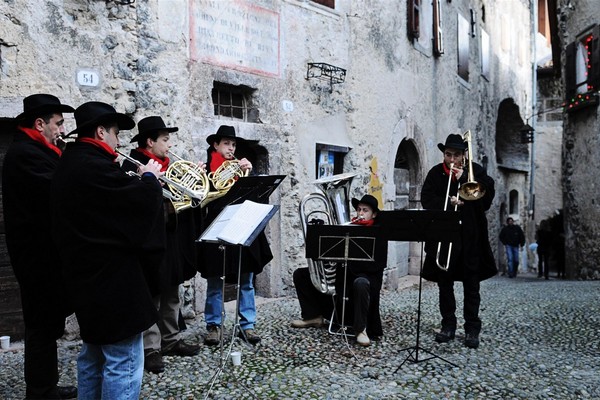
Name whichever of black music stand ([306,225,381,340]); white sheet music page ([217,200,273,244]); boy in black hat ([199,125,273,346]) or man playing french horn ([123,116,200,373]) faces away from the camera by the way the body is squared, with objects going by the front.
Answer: the black music stand

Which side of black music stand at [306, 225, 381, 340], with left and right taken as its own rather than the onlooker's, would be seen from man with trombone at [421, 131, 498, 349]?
right

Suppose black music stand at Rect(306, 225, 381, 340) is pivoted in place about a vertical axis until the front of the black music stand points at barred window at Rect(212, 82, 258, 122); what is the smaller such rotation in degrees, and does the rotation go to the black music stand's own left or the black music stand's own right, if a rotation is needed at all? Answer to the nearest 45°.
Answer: approximately 45° to the black music stand's own left

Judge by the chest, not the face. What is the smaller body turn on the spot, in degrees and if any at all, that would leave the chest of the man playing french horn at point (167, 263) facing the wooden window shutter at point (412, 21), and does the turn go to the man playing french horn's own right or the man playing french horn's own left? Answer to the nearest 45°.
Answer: approximately 45° to the man playing french horn's own left

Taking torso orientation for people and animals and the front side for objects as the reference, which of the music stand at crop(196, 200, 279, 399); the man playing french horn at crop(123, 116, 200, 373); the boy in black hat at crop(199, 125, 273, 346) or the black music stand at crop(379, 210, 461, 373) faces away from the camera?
the black music stand

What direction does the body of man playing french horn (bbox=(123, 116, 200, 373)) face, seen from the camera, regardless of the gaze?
to the viewer's right

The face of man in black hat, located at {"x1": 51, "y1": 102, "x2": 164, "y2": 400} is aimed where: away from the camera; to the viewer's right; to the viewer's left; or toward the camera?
to the viewer's right

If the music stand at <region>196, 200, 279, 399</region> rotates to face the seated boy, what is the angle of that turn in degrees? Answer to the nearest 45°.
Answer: approximately 180°

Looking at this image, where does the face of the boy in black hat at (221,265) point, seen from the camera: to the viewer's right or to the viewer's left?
to the viewer's right

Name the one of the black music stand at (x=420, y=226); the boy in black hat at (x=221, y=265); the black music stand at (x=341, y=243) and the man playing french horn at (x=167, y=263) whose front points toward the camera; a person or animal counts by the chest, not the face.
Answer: the boy in black hat

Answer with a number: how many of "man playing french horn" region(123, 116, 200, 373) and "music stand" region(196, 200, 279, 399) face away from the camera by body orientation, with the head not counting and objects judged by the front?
0

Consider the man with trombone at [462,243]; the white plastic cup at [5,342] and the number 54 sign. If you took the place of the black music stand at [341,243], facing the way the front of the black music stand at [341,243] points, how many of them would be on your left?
2

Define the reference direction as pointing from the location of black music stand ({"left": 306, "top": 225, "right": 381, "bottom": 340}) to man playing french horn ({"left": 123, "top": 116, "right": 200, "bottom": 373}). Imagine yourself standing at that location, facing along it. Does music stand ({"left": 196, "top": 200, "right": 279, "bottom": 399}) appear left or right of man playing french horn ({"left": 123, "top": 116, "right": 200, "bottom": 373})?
left

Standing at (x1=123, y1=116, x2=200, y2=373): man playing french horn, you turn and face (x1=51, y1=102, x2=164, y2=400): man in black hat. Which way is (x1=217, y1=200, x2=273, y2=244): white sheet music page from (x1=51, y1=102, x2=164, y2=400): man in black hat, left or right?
left

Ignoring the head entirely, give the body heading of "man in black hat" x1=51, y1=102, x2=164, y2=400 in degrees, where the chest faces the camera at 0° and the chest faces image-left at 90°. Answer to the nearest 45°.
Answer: approximately 225°

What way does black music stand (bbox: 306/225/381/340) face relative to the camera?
away from the camera

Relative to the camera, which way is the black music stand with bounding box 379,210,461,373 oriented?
away from the camera
